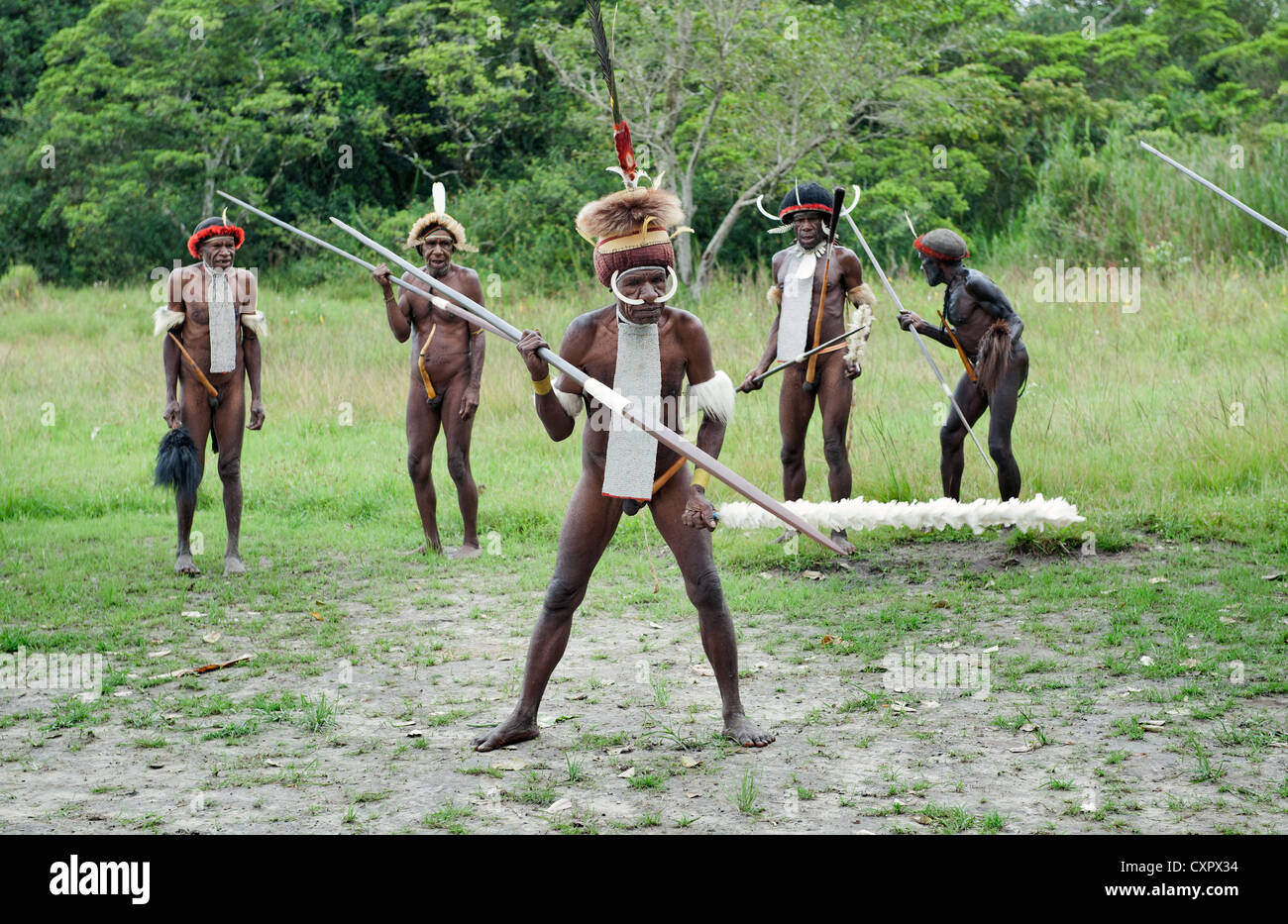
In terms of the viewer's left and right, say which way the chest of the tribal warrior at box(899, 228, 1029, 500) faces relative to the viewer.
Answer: facing to the left of the viewer

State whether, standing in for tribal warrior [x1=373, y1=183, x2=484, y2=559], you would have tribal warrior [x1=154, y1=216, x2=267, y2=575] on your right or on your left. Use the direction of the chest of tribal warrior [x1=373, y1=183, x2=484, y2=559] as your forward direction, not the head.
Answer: on your right

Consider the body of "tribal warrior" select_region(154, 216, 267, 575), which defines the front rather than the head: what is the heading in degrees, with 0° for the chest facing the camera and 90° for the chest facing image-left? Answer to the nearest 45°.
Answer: approximately 0°

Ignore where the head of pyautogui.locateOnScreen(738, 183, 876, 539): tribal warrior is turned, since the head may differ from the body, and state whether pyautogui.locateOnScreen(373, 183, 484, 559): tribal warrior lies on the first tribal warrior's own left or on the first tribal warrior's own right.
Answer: on the first tribal warrior's own right

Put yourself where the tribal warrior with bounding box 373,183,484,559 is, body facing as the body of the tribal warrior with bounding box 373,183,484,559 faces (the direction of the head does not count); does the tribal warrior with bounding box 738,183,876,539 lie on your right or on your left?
on your left
